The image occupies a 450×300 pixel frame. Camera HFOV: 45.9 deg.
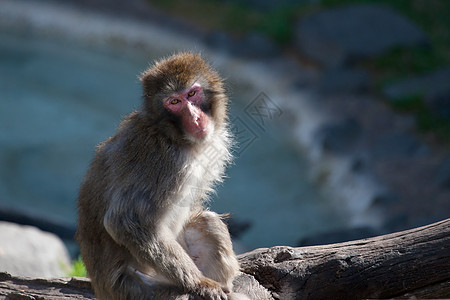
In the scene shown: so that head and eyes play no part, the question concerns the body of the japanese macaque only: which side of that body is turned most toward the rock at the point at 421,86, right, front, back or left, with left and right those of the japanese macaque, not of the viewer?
left

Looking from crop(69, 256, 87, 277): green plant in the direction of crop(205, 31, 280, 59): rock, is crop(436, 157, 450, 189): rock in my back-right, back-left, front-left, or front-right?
front-right

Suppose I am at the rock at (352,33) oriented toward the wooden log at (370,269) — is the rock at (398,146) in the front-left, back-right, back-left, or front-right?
front-left

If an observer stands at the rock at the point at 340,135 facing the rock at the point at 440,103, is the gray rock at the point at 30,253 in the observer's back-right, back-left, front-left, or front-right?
back-right

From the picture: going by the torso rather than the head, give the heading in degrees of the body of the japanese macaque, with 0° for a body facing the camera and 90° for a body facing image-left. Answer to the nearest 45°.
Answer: approximately 315°

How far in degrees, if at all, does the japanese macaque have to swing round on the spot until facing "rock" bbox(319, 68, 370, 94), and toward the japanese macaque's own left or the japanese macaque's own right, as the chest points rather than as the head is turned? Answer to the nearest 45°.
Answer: approximately 90° to the japanese macaque's own left

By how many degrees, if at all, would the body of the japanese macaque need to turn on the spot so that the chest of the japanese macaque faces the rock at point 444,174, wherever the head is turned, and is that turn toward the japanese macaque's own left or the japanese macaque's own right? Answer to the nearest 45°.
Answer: approximately 90° to the japanese macaque's own left

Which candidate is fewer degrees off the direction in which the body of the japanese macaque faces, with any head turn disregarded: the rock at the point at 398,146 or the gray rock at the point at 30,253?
the rock
